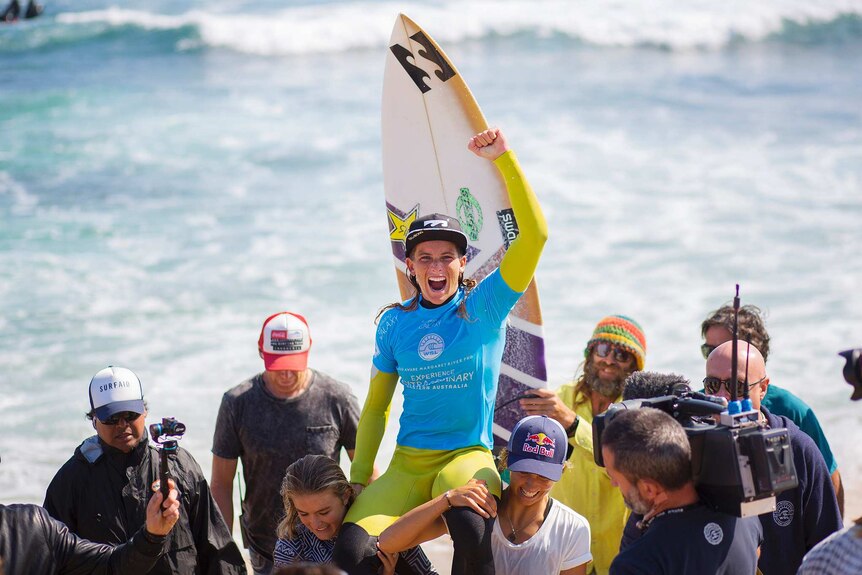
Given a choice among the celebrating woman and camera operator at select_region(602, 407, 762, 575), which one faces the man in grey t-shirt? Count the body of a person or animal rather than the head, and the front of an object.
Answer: the camera operator

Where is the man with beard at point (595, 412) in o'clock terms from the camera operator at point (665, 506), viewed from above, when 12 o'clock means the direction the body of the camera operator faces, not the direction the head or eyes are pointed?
The man with beard is roughly at 1 o'clock from the camera operator.

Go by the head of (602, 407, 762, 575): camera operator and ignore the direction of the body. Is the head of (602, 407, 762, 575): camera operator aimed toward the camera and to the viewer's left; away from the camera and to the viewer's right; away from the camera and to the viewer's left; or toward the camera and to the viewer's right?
away from the camera and to the viewer's left

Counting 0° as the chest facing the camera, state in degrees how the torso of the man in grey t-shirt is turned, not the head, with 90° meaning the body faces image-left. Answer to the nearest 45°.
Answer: approximately 0°

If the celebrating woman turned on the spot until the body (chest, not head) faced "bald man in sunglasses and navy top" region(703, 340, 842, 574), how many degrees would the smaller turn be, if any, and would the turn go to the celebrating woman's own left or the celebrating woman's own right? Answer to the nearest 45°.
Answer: approximately 90° to the celebrating woman's own left

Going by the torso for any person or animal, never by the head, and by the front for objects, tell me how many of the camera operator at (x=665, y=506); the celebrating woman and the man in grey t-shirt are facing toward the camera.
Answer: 2

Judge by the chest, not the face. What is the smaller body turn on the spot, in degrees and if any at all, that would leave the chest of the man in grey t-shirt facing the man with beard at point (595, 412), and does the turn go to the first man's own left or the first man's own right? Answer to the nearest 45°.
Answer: approximately 90° to the first man's own left

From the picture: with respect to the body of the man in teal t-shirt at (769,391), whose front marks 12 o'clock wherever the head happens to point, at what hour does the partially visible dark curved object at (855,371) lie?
The partially visible dark curved object is roughly at 10 o'clock from the man in teal t-shirt.

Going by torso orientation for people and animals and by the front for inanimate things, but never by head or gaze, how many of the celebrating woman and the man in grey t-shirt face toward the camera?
2

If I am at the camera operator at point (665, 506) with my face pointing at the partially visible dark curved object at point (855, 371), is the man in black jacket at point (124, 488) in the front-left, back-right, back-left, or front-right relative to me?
back-left

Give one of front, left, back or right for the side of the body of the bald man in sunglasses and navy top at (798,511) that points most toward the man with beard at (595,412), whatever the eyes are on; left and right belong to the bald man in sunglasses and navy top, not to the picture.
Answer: right
